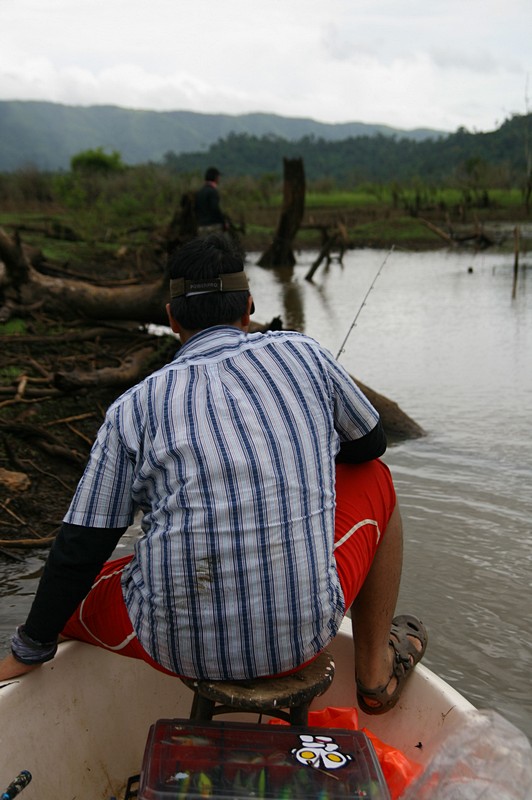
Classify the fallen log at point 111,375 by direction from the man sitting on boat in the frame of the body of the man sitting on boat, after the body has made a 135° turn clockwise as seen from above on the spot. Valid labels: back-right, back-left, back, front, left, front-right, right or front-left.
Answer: back-left

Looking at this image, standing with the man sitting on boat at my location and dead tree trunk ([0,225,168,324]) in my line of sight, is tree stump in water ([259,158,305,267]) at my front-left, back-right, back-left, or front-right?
front-right

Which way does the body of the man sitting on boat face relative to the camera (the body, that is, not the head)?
away from the camera

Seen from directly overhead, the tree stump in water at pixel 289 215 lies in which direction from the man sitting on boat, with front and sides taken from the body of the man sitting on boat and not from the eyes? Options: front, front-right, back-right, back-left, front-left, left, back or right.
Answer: front

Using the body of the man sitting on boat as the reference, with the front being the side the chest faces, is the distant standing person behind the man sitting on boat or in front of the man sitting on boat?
in front

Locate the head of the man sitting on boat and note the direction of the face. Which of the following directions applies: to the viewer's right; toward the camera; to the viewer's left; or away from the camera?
away from the camera

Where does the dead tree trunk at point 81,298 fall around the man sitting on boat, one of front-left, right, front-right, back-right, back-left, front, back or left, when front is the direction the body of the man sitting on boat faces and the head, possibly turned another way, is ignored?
front
